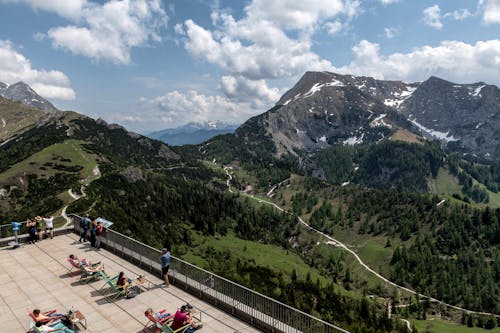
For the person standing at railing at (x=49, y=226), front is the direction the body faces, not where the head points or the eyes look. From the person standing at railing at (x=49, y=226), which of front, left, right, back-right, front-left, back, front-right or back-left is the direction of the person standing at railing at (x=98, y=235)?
back-right

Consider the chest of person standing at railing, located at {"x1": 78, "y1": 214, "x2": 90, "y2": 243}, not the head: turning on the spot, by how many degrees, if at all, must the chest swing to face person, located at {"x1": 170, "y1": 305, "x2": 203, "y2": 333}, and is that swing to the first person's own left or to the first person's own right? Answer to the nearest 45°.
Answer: approximately 135° to the first person's own right

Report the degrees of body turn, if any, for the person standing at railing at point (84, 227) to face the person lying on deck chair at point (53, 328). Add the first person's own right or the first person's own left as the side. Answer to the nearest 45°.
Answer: approximately 135° to the first person's own right

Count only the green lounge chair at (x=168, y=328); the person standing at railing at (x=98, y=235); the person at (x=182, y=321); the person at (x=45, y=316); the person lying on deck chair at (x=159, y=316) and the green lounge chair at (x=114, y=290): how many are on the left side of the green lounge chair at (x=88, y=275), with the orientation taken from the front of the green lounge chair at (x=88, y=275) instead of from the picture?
1

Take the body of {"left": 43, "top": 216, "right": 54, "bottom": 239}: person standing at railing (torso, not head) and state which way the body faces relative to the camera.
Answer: away from the camera

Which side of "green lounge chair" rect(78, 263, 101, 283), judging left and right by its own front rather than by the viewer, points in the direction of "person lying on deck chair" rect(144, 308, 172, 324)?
right

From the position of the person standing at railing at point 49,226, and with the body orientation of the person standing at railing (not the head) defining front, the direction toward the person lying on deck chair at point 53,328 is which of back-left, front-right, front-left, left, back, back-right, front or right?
back

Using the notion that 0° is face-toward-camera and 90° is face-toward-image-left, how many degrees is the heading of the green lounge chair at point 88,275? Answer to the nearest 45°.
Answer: approximately 270°
